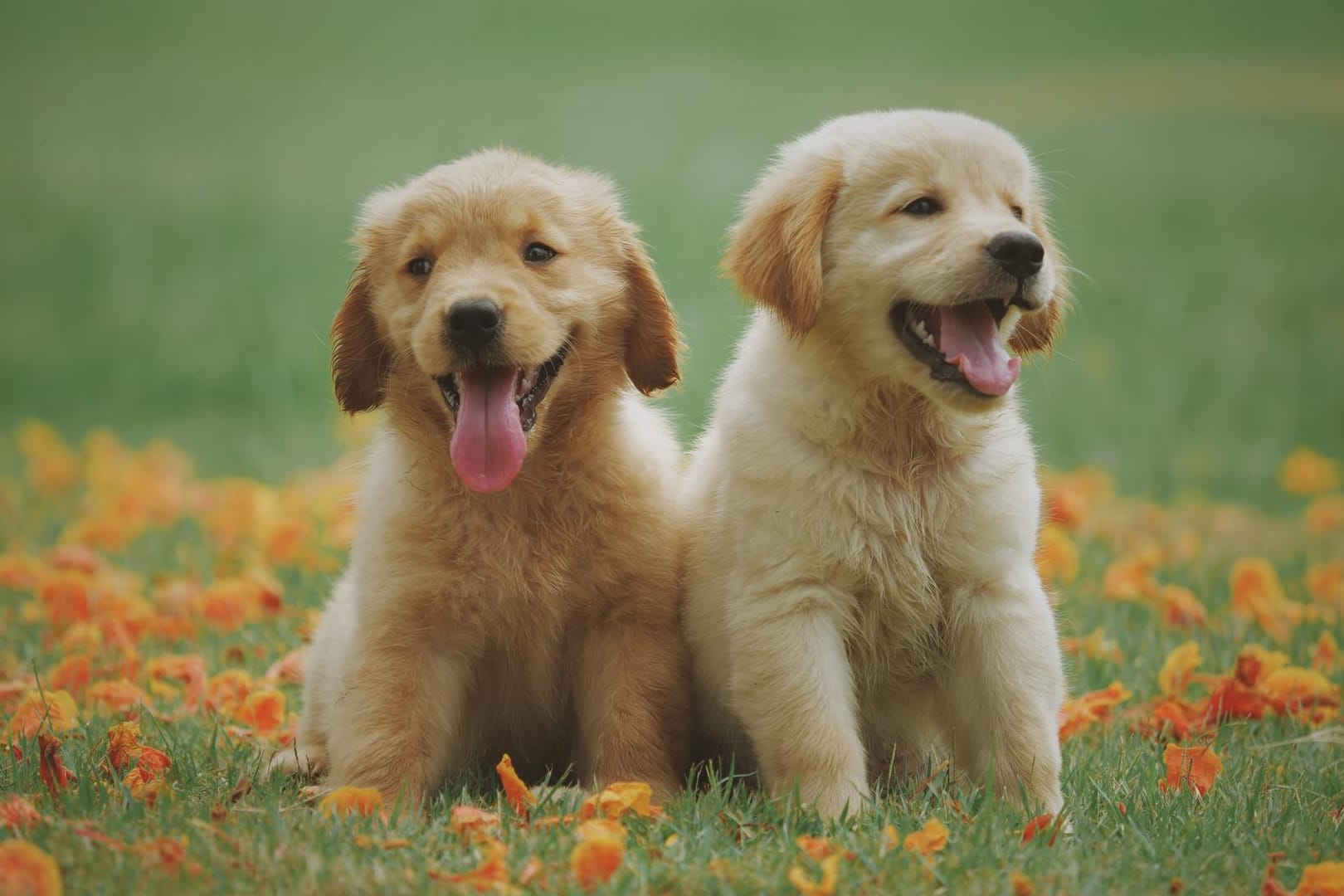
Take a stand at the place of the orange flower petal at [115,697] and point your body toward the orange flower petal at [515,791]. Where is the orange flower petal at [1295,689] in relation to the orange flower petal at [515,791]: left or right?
left

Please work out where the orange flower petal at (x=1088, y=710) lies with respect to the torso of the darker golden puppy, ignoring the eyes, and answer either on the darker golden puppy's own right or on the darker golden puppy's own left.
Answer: on the darker golden puppy's own left

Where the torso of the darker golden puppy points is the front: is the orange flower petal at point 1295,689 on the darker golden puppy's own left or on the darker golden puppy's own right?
on the darker golden puppy's own left

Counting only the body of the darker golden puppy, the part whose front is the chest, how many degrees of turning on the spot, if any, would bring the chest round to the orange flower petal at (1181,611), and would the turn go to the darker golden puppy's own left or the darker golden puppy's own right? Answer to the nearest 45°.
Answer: approximately 135° to the darker golden puppy's own left

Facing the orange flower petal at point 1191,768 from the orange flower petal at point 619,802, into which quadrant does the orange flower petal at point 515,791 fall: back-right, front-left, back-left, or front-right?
back-left

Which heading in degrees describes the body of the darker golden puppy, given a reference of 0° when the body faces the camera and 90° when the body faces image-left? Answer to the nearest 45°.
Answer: approximately 0°

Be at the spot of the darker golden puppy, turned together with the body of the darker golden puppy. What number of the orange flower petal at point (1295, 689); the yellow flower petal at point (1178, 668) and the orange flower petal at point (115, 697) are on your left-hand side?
2

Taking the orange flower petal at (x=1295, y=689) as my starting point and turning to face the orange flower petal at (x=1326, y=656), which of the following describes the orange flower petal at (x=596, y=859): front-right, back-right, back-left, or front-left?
back-left

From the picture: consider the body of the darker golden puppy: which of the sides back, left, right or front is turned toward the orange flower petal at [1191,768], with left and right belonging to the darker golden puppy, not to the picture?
left
